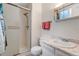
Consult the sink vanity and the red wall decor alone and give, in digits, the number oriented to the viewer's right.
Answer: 0

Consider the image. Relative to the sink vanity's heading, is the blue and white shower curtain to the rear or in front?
in front

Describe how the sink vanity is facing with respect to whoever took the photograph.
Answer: facing the viewer and to the left of the viewer

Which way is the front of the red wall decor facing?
toward the camera
